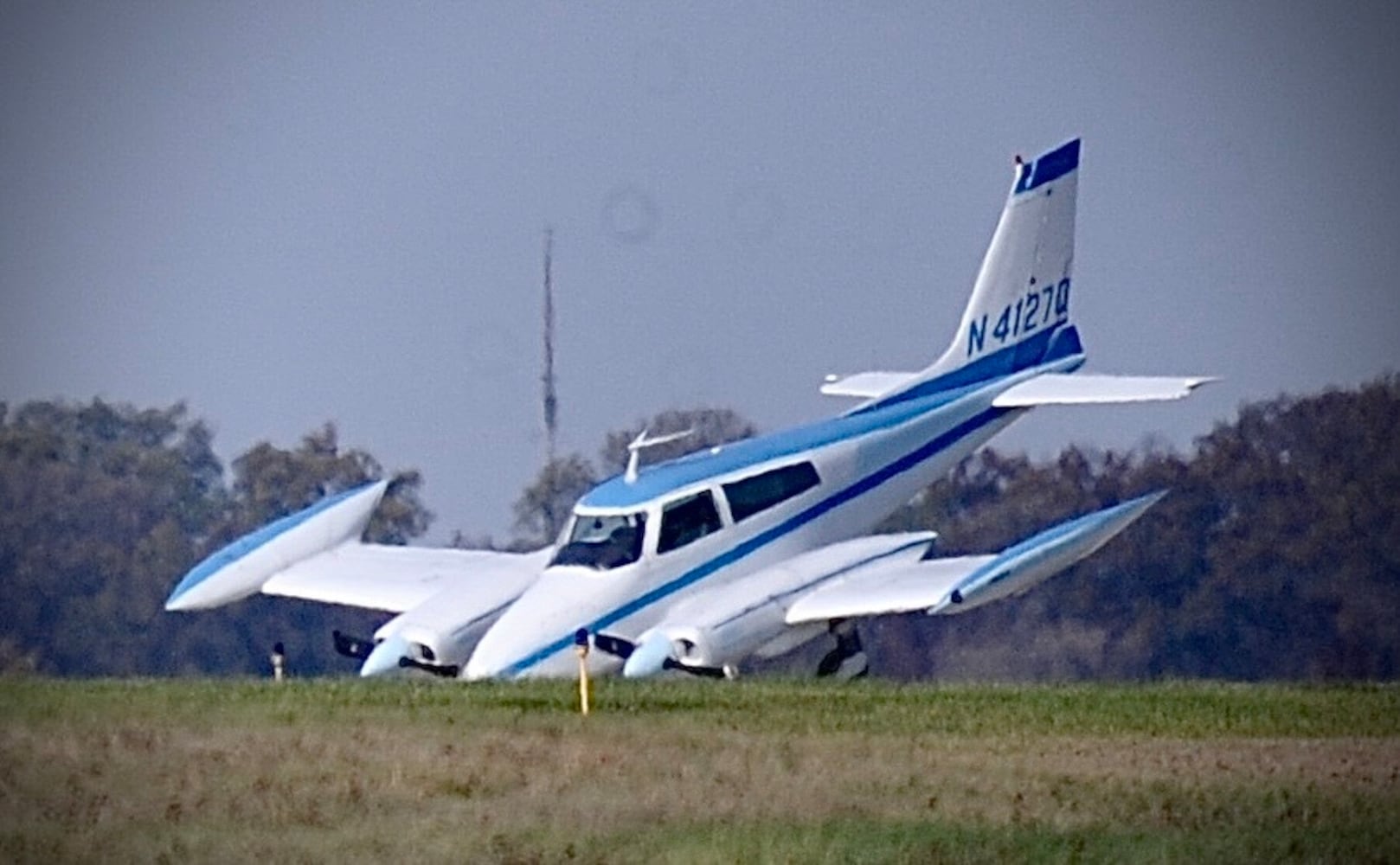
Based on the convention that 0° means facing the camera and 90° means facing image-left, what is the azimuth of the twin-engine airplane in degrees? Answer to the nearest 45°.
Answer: approximately 45°
